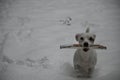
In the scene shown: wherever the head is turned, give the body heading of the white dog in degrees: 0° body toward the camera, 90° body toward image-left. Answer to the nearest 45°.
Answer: approximately 0°
